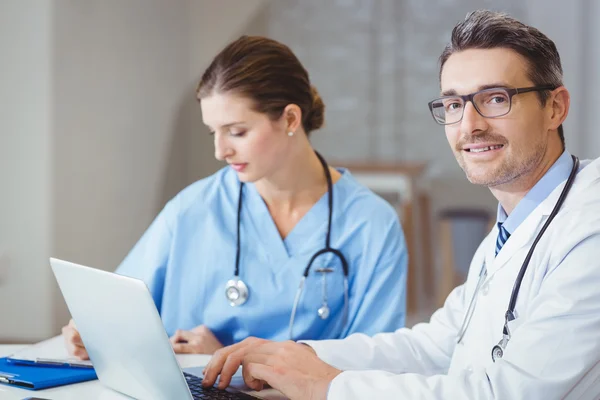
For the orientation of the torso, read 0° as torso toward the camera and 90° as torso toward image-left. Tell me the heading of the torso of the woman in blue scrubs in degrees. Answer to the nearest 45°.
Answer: approximately 0°

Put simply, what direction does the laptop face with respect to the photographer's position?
facing away from the viewer and to the right of the viewer

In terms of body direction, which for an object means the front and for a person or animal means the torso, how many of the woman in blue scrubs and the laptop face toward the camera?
1
